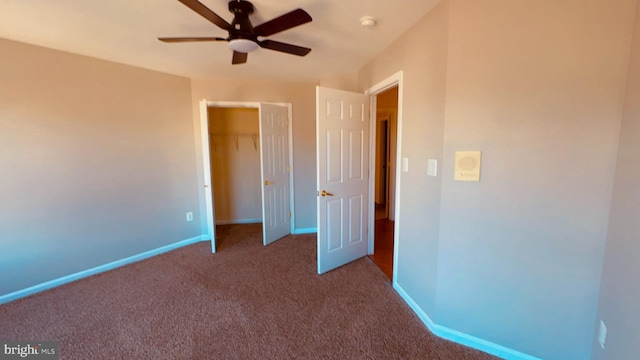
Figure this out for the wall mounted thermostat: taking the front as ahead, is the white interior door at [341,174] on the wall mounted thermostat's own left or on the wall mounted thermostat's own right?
on the wall mounted thermostat's own right

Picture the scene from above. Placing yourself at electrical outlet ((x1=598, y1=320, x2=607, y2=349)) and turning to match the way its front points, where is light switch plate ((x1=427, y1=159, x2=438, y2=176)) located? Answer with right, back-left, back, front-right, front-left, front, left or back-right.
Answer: front-right
